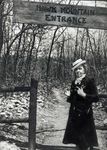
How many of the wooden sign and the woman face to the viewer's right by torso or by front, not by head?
0

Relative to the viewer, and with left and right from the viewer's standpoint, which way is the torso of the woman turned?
facing the viewer and to the left of the viewer

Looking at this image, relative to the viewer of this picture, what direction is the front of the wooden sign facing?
facing the viewer
